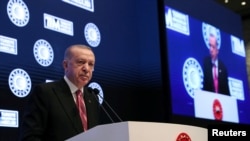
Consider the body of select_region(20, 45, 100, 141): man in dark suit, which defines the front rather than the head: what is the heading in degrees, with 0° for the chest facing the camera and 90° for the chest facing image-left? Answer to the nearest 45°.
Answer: approximately 315°

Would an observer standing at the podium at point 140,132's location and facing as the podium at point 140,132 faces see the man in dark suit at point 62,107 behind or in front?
behind

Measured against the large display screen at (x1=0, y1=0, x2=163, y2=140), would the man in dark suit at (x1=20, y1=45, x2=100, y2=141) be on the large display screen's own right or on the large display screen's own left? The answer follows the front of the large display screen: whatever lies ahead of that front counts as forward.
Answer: on the large display screen's own right

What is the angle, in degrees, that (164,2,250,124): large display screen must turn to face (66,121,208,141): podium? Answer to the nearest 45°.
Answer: approximately 45° to its right

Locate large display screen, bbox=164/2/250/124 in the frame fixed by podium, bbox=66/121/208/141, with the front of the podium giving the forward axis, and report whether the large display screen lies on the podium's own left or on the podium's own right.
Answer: on the podium's own left

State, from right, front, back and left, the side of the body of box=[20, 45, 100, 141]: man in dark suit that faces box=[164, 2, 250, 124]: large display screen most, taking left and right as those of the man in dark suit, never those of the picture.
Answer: left

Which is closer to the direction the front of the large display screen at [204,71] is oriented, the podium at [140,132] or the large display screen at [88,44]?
the podium

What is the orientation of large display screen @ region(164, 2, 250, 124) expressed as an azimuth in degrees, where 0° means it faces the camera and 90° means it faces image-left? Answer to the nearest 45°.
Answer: approximately 315°

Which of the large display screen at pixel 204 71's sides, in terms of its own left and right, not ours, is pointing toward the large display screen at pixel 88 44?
right

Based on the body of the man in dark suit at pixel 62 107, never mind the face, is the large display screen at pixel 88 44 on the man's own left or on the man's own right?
on the man's own left

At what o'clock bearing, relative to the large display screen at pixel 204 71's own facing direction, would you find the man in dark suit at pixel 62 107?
The man in dark suit is roughly at 2 o'clock from the large display screen.
